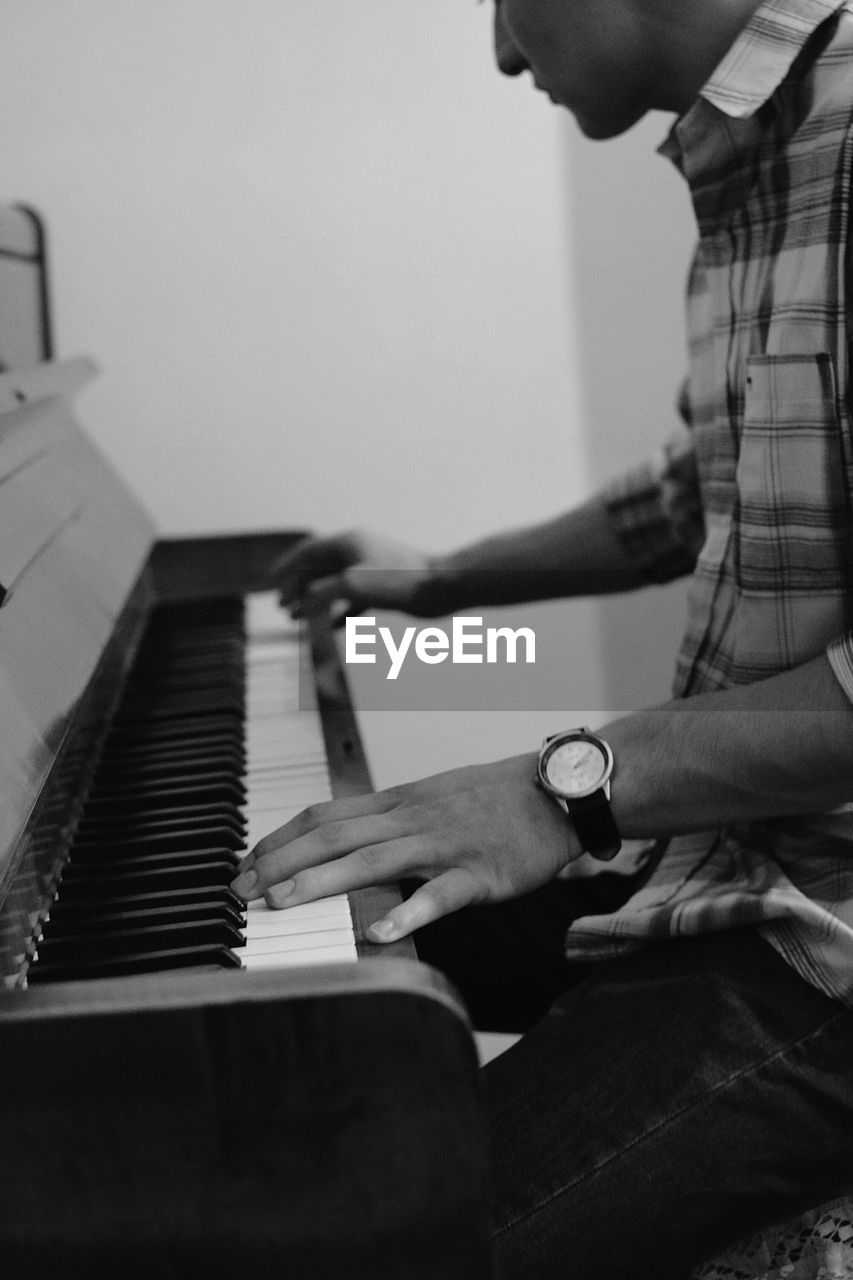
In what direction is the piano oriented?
to the viewer's right

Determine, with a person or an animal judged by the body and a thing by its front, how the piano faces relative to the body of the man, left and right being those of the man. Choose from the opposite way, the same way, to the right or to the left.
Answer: the opposite way

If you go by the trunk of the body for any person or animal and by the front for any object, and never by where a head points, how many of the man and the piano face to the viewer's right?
1

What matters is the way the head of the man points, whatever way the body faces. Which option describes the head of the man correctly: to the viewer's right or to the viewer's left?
to the viewer's left

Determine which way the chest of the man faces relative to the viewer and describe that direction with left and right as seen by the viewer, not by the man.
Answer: facing to the left of the viewer

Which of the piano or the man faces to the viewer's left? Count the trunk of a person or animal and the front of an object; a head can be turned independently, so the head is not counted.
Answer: the man
